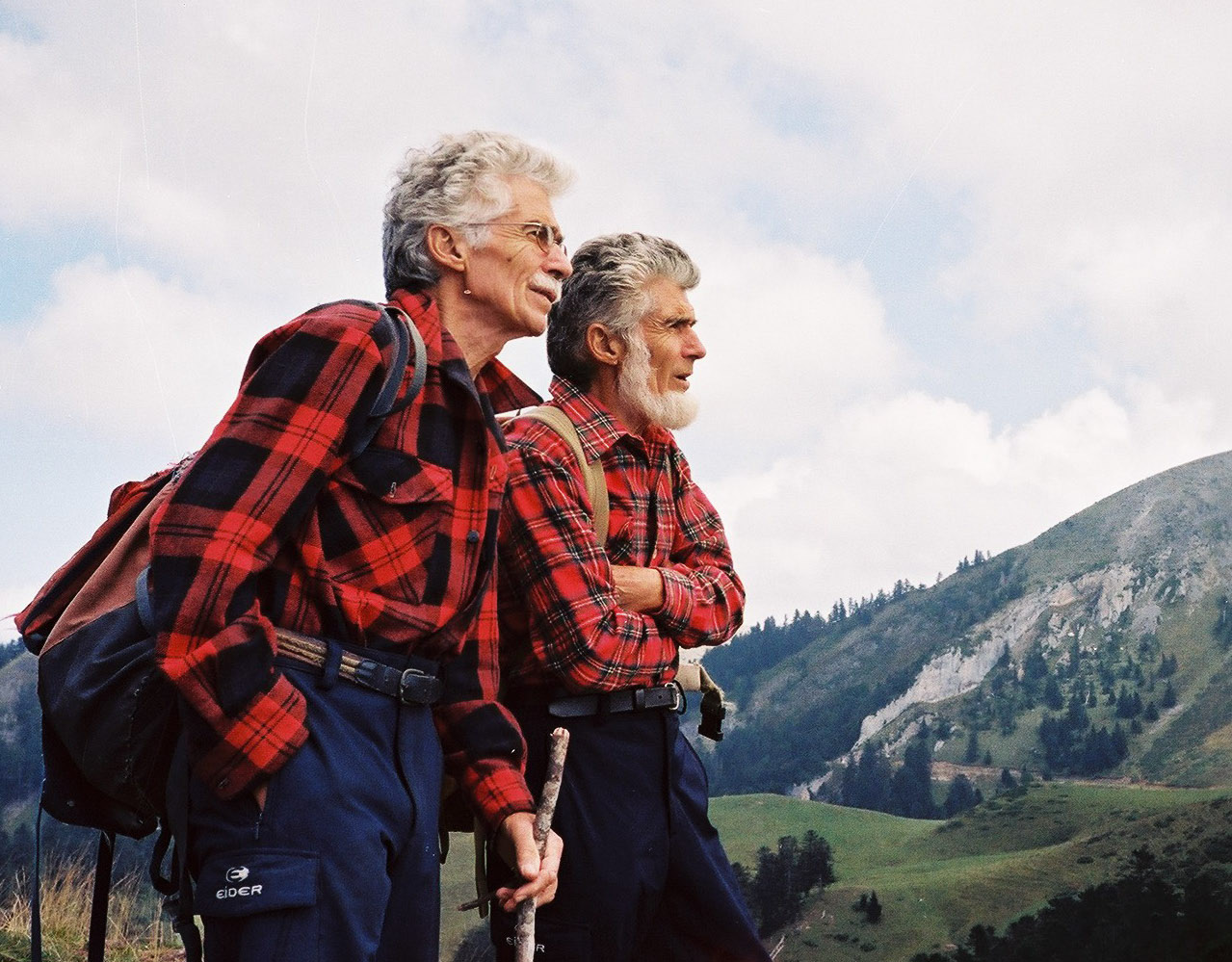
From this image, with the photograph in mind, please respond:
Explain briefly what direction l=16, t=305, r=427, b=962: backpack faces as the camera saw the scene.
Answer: facing away from the viewer and to the left of the viewer

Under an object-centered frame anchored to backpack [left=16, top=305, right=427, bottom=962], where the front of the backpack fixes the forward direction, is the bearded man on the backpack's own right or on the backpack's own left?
on the backpack's own right

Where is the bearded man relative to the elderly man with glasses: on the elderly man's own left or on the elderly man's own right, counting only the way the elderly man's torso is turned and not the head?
on the elderly man's own left

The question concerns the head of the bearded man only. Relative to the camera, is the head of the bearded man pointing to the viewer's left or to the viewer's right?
to the viewer's right

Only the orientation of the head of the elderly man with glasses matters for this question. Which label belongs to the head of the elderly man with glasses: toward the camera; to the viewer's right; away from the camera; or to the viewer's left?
to the viewer's right

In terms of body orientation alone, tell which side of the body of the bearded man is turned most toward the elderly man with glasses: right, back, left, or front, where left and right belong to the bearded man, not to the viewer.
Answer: right

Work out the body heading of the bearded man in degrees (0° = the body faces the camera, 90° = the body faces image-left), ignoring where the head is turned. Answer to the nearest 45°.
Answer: approximately 315°

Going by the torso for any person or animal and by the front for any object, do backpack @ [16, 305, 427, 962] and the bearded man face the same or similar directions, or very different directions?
very different directions
